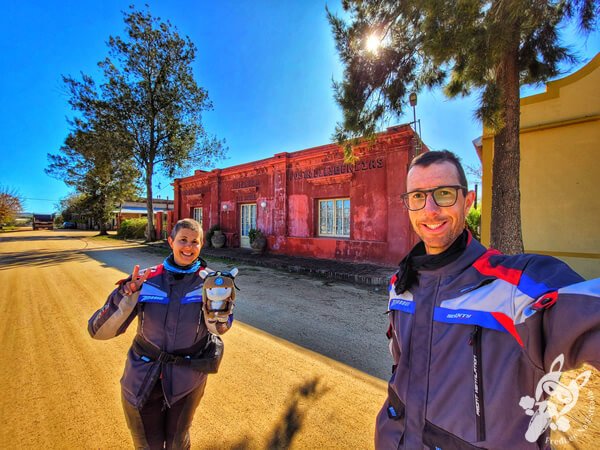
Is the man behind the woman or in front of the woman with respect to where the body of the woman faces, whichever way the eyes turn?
in front

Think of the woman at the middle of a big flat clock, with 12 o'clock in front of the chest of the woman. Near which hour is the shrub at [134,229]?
The shrub is roughly at 6 o'clock from the woman.

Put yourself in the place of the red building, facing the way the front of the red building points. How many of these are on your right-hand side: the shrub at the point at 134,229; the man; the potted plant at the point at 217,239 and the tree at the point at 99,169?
3

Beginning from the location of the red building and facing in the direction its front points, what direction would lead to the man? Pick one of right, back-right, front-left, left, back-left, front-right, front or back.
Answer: front-left

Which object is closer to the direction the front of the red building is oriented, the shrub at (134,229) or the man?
the man

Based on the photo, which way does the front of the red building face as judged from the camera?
facing the viewer and to the left of the viewer

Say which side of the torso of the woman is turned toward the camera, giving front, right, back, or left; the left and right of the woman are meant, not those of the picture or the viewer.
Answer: front

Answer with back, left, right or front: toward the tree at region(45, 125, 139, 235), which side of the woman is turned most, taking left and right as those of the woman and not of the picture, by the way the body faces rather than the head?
back

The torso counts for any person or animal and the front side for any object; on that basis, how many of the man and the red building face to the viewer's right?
0
